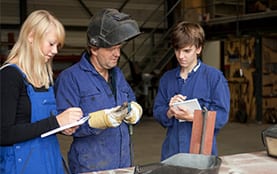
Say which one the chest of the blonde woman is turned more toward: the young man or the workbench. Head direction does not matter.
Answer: the workbench

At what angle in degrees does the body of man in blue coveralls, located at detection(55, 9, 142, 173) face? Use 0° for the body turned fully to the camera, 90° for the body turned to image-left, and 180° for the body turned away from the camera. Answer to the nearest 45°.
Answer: approximately 315°
